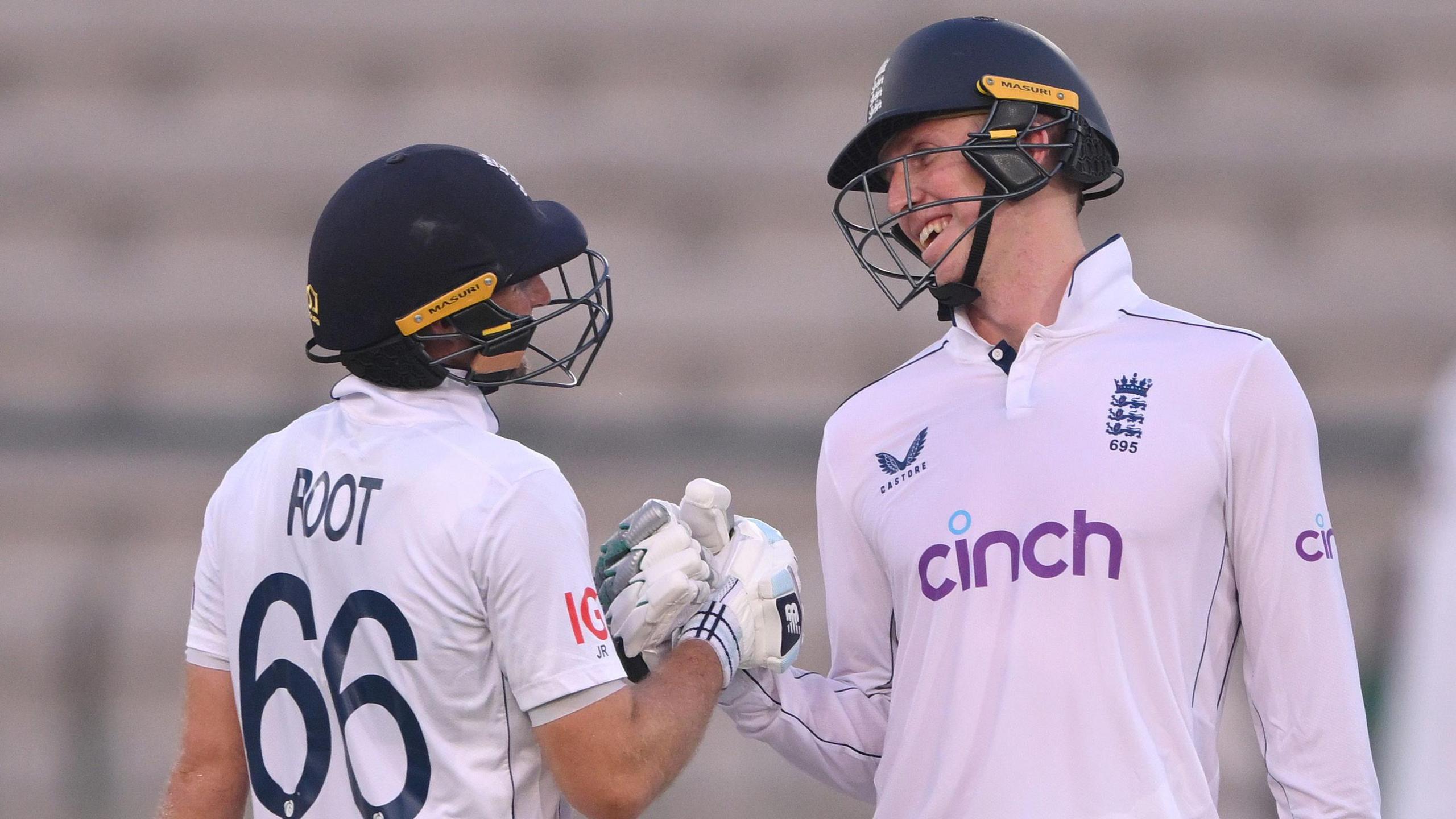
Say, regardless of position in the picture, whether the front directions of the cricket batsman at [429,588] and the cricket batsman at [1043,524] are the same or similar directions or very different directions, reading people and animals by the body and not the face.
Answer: very different directions

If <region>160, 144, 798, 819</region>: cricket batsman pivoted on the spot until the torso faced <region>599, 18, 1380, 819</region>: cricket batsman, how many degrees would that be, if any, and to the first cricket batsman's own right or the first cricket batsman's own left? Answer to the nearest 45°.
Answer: approximately 45° to the first cricket batsman's own right

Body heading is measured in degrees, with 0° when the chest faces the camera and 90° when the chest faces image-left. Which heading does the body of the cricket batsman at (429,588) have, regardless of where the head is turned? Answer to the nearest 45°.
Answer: approximately 225°

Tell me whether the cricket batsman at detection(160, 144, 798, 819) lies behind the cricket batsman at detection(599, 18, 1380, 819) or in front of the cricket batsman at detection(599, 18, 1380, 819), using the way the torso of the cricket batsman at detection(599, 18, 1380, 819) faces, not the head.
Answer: in front

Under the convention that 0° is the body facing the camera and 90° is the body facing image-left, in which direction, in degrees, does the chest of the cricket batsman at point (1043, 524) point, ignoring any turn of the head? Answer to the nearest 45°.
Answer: approximately 45°
